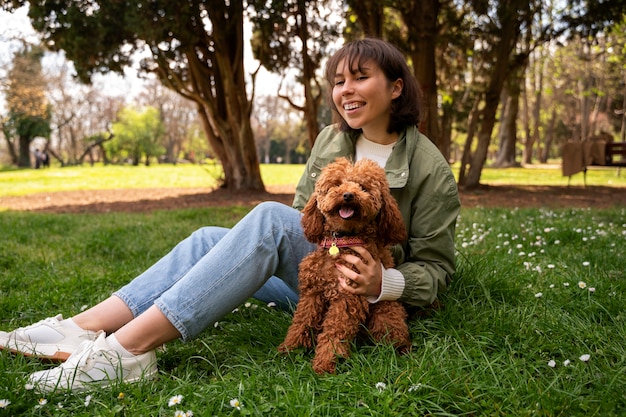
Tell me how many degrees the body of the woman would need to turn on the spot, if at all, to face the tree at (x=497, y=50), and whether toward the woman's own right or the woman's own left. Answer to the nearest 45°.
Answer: approximately 180°

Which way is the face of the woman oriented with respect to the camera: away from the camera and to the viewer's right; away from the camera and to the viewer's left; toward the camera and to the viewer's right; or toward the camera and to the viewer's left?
toward the camera and to the viewer's left

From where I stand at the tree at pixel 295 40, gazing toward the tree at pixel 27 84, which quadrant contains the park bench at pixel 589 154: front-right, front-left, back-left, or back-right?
back-right

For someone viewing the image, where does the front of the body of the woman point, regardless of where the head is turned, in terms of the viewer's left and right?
facing the viewer and to the left of the viewer

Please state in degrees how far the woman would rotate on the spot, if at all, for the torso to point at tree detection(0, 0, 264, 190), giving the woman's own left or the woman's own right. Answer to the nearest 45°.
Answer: approximately 135° to the woman's own right

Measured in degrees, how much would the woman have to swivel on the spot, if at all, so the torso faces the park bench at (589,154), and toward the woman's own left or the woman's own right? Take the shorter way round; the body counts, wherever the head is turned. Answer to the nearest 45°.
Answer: approximately 180°

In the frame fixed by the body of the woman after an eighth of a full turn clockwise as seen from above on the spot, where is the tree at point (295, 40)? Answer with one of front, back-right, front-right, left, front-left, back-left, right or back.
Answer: right

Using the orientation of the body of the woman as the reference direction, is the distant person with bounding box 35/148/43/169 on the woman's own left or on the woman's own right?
on the woman's own right

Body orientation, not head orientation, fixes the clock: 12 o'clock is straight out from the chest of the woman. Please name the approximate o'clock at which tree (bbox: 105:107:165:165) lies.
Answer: The tree is roughly at 4 o'clock from the woman.
